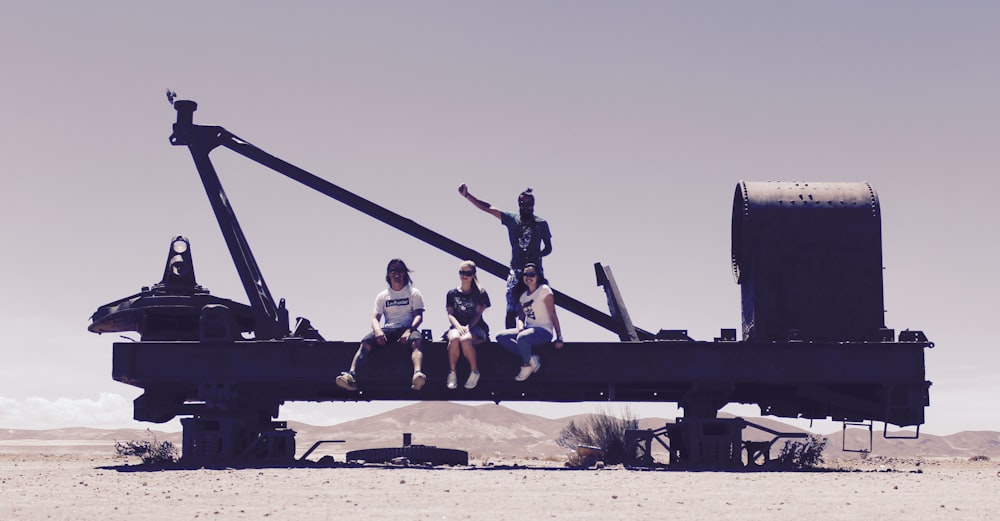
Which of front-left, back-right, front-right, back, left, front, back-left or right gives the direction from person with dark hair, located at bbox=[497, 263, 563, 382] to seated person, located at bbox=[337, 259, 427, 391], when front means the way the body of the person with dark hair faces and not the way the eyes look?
front-right

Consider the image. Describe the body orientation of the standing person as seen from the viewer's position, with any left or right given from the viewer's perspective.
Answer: facing the viewer

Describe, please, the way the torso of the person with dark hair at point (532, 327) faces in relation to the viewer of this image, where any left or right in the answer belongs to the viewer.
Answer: facing the viewer and to the left of the viewer

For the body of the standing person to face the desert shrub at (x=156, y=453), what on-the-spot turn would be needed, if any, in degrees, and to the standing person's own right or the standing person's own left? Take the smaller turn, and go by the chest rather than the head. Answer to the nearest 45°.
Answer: approximately 135° to the standing person's own right

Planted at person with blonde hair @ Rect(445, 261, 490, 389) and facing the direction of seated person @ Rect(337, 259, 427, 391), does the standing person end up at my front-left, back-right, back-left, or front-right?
back-right

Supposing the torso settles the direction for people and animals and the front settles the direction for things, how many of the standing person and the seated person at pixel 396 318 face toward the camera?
2

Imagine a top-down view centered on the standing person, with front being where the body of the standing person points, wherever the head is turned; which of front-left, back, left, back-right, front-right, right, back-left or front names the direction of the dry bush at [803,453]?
back-left

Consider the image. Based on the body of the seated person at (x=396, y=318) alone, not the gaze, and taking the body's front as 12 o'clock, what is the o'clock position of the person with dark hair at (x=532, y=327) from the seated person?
The person with dark hair is roughly at 9 o'clock from the seated person.

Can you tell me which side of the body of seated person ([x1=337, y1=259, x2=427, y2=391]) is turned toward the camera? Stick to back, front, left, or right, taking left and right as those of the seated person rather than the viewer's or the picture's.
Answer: front
